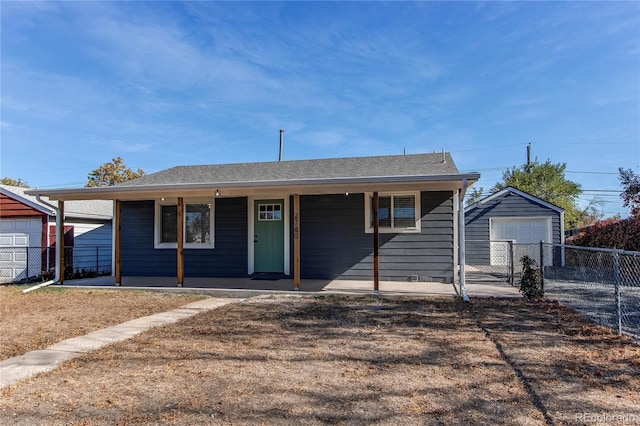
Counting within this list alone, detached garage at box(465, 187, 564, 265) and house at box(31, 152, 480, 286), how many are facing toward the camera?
2

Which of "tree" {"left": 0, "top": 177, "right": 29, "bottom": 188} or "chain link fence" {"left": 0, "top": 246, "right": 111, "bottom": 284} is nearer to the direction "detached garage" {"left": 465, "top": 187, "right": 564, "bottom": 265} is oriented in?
the chain link fence

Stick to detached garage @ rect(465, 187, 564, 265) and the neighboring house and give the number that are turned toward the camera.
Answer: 2

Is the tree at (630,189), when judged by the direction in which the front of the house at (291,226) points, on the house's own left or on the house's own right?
on the house's own left

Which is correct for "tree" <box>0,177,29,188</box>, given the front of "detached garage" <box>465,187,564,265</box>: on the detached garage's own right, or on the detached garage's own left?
on the detached garage's own right

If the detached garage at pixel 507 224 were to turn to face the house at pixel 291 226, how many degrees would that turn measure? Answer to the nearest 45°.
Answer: approximately 45° to its right

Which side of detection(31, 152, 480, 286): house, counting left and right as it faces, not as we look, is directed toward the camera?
front

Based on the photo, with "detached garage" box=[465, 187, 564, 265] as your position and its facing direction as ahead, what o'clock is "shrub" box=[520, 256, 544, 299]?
The shrub is roughly at 12 o'clock from the detached garage.

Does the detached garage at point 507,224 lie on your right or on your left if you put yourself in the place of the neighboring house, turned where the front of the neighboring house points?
on your left

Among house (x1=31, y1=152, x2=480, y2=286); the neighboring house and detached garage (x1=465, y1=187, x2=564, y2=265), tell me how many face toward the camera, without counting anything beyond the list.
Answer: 3

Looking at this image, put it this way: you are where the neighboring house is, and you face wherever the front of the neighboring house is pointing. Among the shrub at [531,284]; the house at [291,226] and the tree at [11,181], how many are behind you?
1

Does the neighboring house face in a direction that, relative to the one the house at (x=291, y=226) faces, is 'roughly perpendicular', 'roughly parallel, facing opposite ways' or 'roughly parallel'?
roughly parallel

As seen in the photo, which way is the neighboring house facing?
toward the camera

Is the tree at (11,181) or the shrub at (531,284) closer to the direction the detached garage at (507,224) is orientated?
the shrub

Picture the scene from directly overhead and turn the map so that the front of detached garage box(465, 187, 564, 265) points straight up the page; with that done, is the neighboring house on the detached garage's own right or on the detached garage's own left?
on the detached garage's own right
